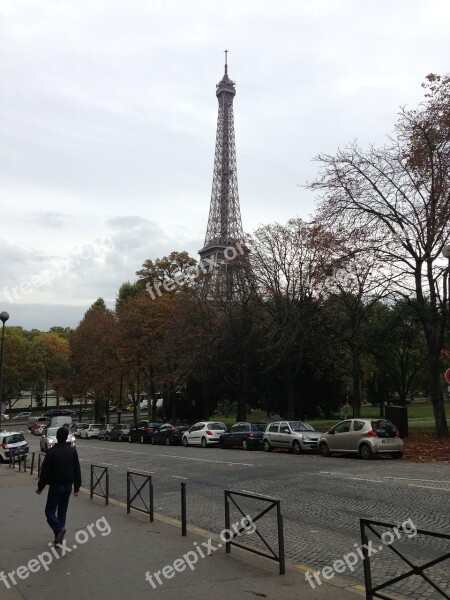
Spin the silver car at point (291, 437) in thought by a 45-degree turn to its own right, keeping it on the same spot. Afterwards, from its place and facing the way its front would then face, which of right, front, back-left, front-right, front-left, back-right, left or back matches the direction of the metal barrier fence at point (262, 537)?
front

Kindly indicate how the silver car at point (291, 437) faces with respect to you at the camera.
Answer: facing the viewer and to the right of the viewer

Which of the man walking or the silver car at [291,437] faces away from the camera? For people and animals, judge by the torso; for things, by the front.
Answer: the man walking

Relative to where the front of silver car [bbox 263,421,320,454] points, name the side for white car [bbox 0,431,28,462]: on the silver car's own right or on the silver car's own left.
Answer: on the silver car's own right

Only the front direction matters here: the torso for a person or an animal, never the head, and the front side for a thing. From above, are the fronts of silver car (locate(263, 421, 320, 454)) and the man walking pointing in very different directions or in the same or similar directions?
very different directions

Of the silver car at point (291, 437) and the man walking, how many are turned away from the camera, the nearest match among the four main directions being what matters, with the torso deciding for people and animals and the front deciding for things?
1

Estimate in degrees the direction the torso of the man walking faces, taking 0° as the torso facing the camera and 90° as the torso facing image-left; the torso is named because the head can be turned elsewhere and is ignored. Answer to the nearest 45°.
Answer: approximately 180°
